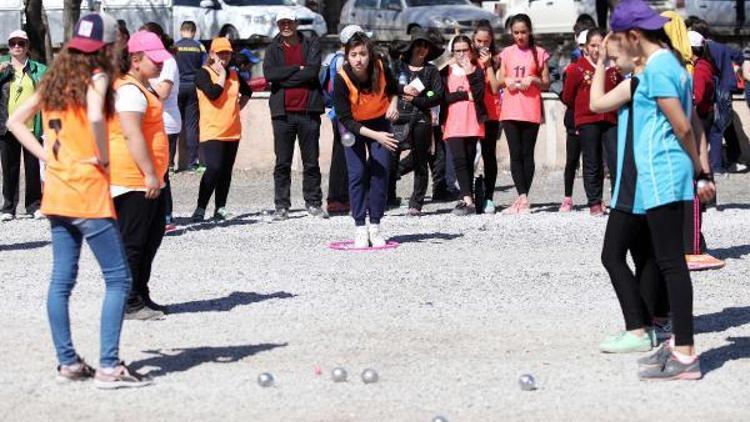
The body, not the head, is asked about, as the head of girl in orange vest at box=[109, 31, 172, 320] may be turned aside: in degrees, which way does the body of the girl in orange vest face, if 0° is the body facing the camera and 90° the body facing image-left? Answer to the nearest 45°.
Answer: approximately 270°

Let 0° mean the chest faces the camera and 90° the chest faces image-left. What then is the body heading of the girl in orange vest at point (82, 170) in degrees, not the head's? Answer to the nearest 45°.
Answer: approximately 225°

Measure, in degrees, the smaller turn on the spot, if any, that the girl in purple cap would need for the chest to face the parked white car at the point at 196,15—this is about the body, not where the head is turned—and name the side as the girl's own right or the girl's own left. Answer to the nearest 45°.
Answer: approximately 45° to the girl's own right

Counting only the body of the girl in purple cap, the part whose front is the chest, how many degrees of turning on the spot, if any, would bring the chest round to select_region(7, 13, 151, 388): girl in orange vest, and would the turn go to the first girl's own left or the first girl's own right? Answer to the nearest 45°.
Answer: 0° — they already face them

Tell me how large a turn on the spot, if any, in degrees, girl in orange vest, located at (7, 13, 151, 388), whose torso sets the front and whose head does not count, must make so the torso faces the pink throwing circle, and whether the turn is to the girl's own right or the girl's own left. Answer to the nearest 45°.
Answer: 0° — they already face it

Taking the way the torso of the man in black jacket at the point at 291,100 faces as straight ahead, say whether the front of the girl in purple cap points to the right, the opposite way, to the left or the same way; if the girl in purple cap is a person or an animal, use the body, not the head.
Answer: to the right

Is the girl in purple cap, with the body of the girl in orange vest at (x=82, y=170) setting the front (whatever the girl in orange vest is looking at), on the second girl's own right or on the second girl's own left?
on the second girl's own right
